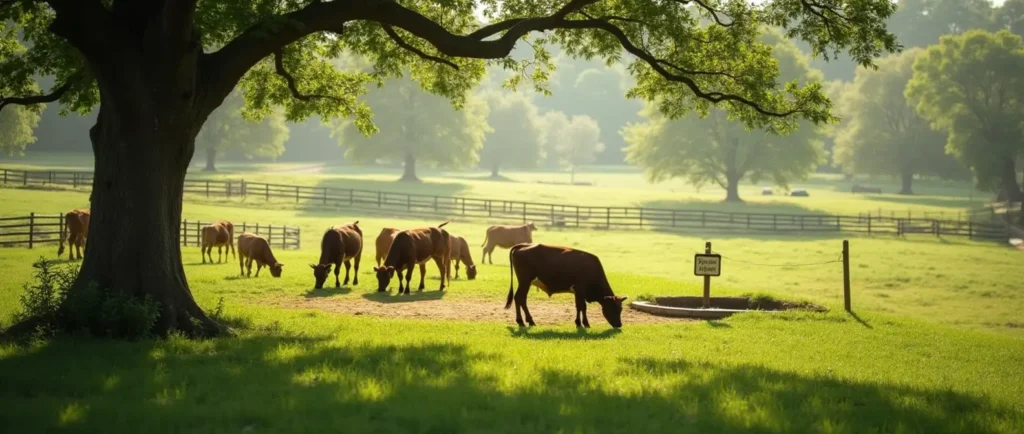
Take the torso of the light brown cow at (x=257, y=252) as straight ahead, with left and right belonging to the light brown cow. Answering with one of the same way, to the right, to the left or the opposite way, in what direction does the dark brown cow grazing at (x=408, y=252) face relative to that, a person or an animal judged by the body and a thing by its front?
to the right

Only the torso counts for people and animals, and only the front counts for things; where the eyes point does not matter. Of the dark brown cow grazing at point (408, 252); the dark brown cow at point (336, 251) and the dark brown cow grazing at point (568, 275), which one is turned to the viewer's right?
the dark brown cow grazing at point (568, 275)

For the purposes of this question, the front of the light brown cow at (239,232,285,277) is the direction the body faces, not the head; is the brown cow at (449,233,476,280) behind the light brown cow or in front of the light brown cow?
in front

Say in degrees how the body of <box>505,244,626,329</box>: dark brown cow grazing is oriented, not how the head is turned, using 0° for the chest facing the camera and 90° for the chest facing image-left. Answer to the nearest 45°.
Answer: approximately 270°

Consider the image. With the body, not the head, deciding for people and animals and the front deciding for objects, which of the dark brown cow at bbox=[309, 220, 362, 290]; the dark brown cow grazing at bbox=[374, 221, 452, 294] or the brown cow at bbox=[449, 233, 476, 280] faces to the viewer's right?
the brown cow

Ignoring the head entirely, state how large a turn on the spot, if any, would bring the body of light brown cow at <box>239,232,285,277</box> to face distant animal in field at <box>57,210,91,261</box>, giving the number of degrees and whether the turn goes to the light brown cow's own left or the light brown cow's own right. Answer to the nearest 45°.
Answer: approximately 180°

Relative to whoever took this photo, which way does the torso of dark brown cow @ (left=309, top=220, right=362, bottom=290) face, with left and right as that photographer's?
facing the viewer and to the left of the viewer

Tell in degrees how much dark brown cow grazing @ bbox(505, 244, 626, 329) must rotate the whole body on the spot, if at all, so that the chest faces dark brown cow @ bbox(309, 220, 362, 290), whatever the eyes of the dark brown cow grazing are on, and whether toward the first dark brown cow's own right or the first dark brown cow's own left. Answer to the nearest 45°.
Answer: approximately 135° to the first dark brown cow's own left
